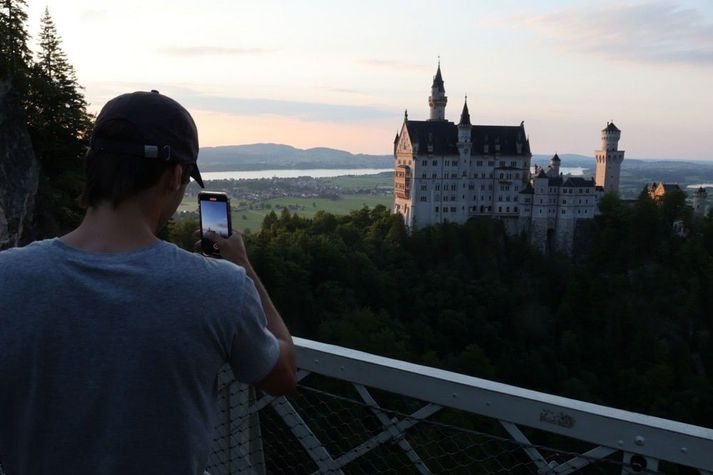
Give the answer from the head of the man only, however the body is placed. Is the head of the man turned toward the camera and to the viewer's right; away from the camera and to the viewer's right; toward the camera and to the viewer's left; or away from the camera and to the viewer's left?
away from the camera and to the viewer's right

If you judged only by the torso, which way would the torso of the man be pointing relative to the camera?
away from the camera

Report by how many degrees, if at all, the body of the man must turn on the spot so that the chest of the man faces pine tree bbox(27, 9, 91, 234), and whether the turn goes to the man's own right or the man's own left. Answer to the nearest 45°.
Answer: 0° — they already face it

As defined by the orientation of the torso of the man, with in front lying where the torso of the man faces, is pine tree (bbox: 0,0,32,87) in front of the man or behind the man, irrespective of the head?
in front
